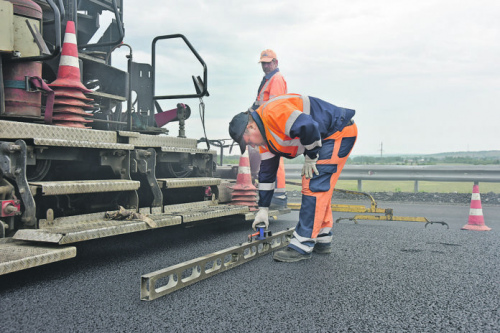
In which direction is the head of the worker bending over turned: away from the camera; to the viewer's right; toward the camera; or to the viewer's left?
to the viewer's left

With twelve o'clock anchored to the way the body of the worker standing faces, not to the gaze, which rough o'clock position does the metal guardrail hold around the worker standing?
The metal guardrail is roughly at 6 o'clock from the worker standing.

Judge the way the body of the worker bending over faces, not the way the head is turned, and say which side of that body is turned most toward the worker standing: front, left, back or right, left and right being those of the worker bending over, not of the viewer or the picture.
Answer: right

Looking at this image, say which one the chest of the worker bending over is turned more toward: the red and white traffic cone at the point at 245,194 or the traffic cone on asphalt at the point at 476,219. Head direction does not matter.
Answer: the red and white traffic cone

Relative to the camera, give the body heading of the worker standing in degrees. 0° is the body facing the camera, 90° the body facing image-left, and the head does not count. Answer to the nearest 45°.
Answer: approximately 45°

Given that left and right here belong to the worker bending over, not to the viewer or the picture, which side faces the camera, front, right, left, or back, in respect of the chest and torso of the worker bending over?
left

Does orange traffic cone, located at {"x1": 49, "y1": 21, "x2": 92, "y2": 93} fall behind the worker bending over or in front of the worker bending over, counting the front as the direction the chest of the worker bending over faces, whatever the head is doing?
in front

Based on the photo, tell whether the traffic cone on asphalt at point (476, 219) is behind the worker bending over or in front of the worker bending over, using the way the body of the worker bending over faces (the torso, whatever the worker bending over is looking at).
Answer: behind

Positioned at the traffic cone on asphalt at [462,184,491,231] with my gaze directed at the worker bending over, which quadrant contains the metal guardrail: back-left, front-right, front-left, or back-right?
back-right
